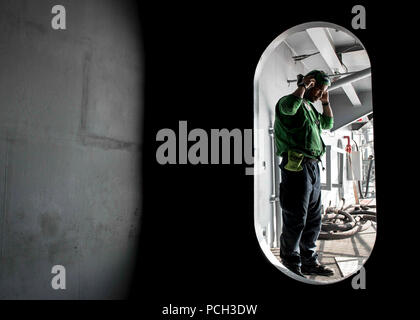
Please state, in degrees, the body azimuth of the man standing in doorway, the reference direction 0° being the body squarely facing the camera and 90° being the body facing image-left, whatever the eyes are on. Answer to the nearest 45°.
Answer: approximately 315°

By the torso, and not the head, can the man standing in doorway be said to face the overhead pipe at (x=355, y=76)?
no
